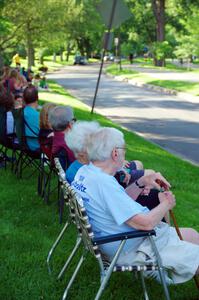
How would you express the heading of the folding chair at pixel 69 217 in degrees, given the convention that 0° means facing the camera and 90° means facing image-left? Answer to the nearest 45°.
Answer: approximately 270°

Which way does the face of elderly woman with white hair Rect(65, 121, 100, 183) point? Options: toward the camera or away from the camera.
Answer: away from the camera

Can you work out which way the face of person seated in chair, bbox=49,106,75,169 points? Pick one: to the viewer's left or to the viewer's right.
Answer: to the viewer's right

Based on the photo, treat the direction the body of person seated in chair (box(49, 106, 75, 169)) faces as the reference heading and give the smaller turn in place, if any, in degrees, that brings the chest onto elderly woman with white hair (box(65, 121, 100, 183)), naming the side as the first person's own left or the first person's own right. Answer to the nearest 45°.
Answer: approximately 135° to the first person's own right

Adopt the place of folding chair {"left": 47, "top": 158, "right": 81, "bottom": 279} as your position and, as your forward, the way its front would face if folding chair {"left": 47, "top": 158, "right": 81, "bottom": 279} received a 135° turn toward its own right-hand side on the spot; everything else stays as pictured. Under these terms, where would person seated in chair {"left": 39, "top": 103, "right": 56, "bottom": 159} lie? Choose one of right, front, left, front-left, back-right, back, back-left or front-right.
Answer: back-right

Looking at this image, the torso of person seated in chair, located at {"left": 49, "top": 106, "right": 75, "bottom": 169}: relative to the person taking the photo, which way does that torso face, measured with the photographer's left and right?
facing away from the viewer and to the right of the viewer

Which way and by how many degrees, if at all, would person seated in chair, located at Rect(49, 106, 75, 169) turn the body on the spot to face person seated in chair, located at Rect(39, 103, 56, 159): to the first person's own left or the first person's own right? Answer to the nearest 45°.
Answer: approximately 45° to the first person's own left

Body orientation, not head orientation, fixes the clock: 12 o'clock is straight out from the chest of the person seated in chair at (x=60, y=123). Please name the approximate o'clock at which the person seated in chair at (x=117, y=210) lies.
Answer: the person seated in chair at (x=117, y=210) is roughly at 4 o'clock from the person seated in chair at (x=60, y=123).
